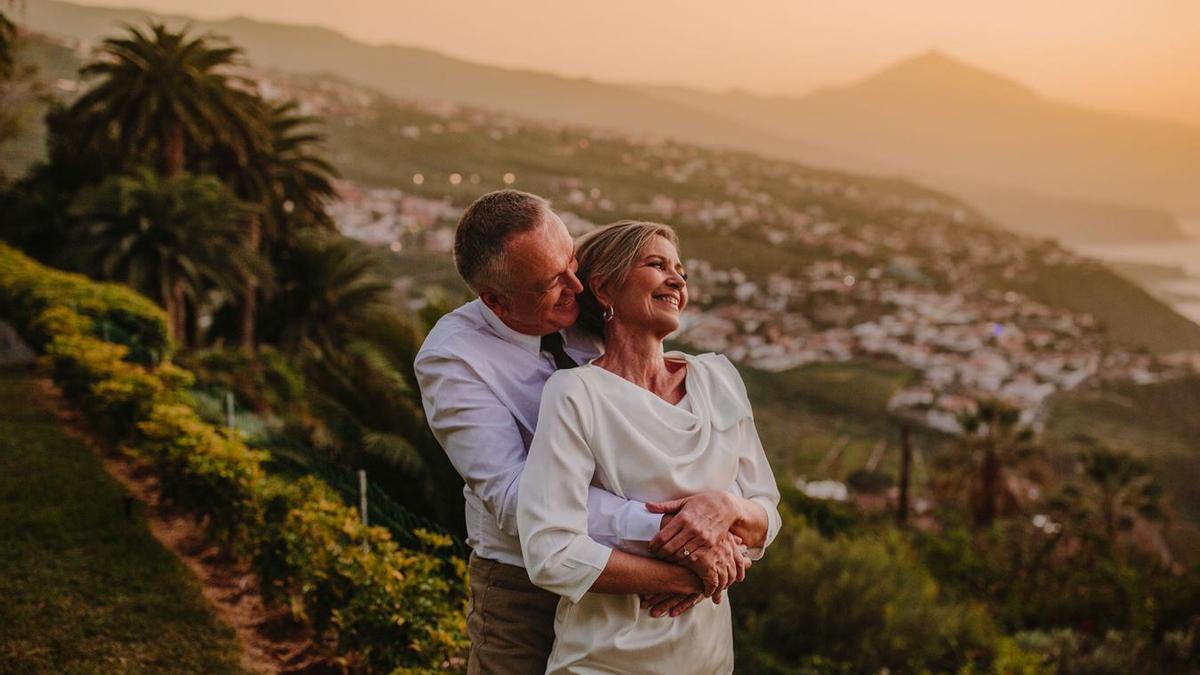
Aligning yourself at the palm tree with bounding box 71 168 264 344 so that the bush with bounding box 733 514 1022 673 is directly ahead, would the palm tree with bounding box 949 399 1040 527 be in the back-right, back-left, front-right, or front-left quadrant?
front-left

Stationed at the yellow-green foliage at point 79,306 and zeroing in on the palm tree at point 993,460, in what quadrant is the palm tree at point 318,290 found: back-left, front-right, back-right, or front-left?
front-left

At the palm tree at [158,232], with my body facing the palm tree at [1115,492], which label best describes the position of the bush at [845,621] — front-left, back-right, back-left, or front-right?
front-right

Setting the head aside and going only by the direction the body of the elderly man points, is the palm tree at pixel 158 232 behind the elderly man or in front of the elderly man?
behind

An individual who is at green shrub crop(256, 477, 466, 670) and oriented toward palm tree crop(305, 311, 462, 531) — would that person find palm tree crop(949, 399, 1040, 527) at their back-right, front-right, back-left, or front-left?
front-right

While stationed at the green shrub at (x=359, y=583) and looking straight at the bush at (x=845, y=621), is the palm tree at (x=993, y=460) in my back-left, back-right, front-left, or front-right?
front-left

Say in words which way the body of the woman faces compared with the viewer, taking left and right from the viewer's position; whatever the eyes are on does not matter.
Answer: facing the viewer and to the right of the viewer

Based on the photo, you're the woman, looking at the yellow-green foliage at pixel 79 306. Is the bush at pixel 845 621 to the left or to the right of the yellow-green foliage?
right

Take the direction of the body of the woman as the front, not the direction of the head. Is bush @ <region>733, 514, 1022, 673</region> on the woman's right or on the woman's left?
on the woman's left

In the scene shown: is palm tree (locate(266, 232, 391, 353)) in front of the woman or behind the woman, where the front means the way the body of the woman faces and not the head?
behind
